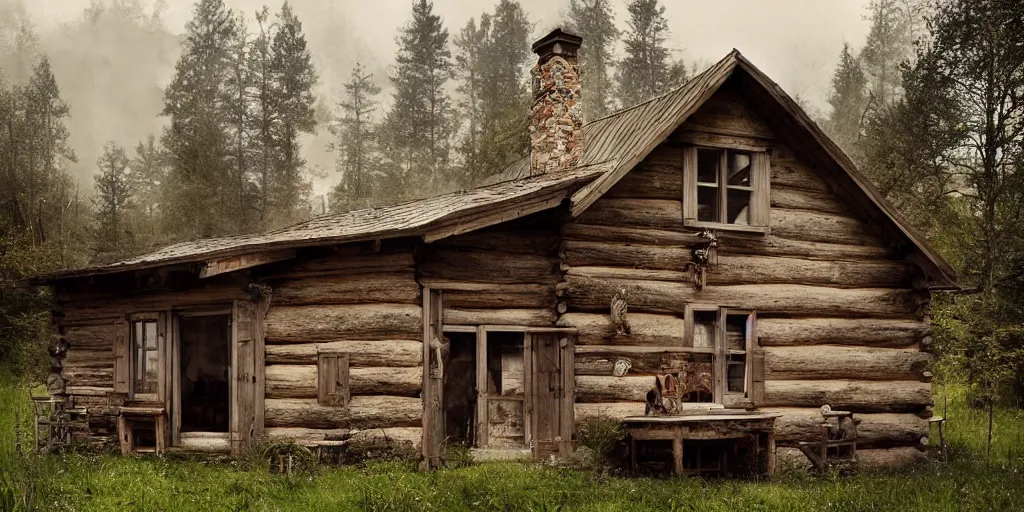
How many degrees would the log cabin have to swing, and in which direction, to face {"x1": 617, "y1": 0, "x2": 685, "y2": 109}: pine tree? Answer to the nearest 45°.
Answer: approximately 180°

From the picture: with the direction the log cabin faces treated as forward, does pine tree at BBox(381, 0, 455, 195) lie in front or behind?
behind

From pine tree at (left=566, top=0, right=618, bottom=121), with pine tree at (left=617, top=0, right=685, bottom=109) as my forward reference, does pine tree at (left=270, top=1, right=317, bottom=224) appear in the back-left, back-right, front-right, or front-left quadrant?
back-right

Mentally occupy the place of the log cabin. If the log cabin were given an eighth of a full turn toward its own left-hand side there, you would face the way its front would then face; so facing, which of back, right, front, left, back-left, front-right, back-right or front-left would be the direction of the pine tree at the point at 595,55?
back-left

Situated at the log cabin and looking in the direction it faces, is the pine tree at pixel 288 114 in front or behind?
behind

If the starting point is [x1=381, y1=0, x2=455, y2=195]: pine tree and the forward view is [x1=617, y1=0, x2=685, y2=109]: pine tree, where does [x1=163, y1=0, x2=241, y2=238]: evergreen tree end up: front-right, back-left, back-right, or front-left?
back-right

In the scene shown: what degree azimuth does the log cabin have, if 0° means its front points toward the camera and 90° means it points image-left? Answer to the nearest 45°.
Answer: approximately 0°
